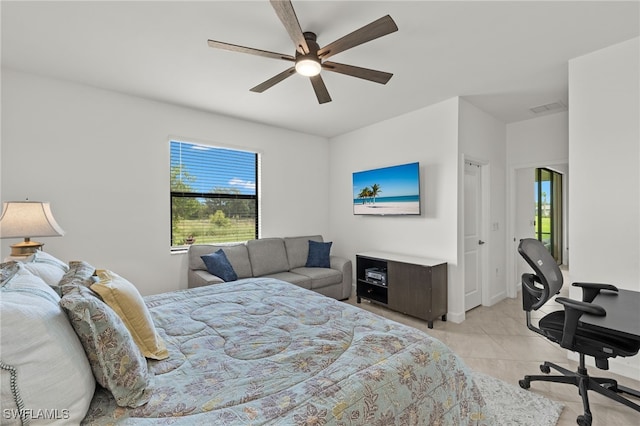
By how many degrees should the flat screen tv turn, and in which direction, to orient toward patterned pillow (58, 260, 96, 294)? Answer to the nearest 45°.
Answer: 0° — it already faces it

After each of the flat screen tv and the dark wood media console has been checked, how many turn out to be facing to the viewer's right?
0

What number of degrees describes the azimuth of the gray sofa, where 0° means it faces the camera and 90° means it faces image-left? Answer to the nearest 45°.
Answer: approximately 315°

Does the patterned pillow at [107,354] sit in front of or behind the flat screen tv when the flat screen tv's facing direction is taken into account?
in front

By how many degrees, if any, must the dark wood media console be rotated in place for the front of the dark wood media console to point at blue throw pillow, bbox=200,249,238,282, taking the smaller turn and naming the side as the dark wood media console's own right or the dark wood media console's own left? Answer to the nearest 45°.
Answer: approximately 45° to the dark wood media console's own right

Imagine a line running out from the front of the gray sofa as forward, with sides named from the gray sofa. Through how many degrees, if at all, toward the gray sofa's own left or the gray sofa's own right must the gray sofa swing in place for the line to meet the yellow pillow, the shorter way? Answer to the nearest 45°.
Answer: approximately 45° to the gray sofa's own right

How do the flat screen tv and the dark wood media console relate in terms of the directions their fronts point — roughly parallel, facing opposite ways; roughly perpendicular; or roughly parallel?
roughly parallel

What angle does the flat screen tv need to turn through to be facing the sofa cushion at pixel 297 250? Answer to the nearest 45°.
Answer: approximately 45° to its right

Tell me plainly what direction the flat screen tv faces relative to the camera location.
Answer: facing the viewer and to the left of the viewer

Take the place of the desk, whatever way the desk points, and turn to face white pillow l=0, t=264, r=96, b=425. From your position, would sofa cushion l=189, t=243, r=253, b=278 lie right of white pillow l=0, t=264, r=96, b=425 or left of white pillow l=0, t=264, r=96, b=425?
right

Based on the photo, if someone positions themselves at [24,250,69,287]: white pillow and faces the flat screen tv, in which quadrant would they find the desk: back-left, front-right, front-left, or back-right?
front-right

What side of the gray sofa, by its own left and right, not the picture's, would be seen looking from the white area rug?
front
